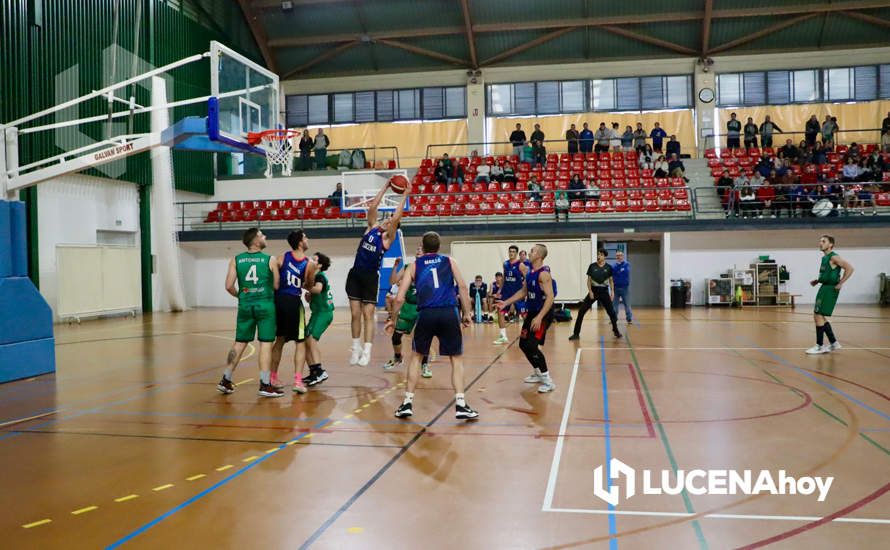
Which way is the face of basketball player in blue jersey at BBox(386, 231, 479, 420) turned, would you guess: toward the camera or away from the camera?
away from the camera

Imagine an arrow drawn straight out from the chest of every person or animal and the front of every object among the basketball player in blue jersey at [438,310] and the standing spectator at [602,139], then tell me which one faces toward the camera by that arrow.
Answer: the standing spectator

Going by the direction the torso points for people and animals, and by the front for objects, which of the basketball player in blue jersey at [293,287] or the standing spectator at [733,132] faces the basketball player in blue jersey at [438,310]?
the standing spectator

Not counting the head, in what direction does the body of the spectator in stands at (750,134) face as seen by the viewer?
toward the camera

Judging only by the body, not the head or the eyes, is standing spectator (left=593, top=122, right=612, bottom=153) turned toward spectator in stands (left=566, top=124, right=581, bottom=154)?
no

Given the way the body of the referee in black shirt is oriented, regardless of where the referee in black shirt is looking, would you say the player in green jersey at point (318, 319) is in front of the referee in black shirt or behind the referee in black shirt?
in front

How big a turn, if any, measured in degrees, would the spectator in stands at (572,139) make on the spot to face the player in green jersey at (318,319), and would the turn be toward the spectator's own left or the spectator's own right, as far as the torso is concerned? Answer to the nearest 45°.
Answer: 0° — they already face them

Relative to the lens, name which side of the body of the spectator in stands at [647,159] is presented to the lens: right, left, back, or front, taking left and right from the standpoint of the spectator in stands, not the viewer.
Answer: front

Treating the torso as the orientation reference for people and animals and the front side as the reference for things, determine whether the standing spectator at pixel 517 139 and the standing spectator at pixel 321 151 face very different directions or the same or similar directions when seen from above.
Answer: same or similar directions

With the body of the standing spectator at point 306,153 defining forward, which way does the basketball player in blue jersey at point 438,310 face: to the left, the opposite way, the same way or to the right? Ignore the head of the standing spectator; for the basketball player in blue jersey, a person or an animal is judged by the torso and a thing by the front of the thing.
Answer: the opposite way

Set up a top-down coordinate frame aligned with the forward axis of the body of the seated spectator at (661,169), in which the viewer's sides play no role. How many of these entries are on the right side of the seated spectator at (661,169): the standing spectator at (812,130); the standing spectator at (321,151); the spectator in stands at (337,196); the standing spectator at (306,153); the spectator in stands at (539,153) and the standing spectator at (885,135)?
4

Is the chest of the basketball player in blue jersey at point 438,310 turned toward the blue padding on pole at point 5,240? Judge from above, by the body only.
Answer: no

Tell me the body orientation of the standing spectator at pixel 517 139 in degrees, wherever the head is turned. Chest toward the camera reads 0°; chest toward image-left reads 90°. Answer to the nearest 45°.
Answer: approximately 0°

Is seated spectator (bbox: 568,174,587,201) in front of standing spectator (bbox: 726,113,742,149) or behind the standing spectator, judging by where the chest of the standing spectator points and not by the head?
in front

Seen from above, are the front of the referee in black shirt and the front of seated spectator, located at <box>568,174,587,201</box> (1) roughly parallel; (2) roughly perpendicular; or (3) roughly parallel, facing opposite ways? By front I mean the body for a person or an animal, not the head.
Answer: roughly parallel

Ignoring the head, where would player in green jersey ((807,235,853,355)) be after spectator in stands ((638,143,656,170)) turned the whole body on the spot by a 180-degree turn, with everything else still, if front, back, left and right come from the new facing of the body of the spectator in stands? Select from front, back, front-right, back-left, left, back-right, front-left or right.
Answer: back

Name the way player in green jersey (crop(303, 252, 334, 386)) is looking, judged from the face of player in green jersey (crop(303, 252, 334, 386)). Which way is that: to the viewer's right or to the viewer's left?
to the viewer's left
